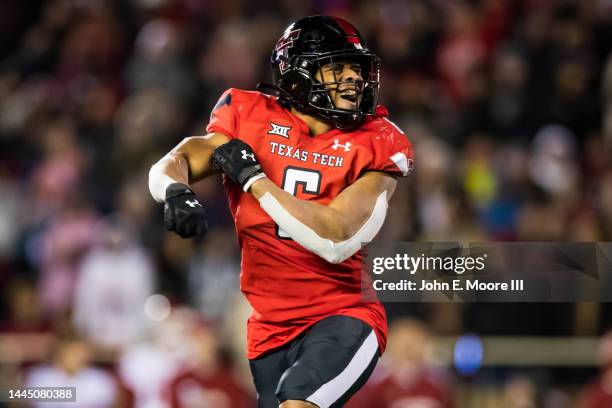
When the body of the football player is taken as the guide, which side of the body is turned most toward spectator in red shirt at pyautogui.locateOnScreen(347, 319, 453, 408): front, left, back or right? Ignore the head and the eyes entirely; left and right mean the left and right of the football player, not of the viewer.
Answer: back

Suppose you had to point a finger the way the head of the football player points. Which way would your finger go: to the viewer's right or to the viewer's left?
to the viewer's right

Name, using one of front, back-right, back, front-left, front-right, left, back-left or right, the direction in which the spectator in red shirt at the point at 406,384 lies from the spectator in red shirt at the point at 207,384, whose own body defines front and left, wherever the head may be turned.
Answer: left

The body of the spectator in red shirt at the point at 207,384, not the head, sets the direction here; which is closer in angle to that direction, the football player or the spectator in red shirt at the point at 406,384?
the football player

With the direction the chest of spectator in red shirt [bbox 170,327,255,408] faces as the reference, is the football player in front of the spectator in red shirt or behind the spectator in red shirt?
in front

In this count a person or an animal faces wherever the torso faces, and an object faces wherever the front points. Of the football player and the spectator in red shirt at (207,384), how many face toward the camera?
2

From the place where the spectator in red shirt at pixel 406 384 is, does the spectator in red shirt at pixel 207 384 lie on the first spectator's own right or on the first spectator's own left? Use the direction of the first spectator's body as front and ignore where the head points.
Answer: on the first spectator's own right

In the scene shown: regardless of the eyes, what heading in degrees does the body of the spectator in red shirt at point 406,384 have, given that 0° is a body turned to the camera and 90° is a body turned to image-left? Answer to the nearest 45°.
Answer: approximately 0°

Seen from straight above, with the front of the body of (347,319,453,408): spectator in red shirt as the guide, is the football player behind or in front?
in front

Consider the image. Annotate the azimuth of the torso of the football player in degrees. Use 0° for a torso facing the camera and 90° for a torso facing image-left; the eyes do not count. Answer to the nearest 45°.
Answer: approximately 0°

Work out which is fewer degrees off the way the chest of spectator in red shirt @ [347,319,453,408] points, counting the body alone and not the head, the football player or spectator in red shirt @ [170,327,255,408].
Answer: the football player
